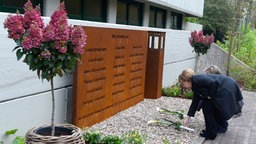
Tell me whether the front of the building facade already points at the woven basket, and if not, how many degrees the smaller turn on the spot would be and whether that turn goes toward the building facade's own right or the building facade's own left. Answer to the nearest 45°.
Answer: approximately 45° to the building facade's own right

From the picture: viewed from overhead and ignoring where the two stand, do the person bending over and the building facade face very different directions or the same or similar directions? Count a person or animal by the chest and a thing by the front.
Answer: very different directions

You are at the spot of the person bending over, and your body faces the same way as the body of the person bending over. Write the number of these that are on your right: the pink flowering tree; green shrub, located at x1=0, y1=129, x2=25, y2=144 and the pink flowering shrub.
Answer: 1

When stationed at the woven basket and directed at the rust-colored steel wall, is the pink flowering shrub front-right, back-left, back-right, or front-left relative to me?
front-right

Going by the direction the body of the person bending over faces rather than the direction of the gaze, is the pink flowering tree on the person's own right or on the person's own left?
on the person's own left

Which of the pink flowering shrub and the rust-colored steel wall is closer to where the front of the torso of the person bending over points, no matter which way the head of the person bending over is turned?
the rust-colored steel wall

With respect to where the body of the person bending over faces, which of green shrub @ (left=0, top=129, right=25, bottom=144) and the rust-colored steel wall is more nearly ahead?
the rust-colored steel wall

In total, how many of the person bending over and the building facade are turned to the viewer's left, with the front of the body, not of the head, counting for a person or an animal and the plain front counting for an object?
1

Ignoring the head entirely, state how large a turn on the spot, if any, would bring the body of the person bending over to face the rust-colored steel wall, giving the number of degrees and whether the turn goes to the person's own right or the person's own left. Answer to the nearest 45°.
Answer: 0° — they already face it

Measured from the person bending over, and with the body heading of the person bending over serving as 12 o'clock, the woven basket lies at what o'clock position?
The woven basket is roughly at 10 o'clock from the person bending over.

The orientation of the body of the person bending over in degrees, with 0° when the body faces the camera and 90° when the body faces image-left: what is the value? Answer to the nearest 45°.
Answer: approximately 90°

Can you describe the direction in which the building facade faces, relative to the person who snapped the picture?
facing the viewer and to the right of the viewer

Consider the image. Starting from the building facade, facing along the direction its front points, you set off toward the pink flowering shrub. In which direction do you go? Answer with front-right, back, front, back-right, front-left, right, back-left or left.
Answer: left

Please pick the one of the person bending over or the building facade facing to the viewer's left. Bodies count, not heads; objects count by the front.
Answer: the person bending over
